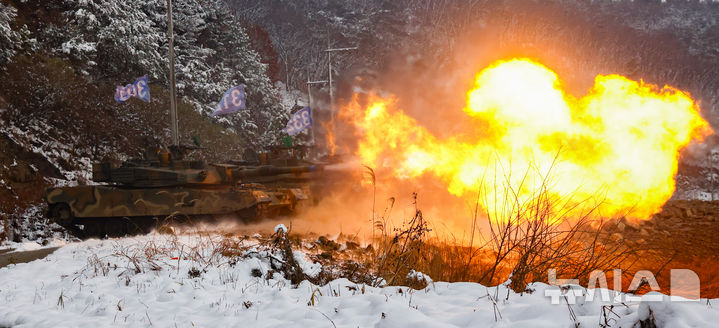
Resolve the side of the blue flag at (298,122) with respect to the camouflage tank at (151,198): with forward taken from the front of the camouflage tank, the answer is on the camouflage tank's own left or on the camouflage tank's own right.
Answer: on the camouflage tank's own left

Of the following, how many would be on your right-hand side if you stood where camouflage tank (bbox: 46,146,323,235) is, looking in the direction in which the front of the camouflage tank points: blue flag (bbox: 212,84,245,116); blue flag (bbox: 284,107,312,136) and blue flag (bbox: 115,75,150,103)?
0

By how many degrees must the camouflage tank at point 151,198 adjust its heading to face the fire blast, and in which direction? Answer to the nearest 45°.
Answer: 0° — it already faces it

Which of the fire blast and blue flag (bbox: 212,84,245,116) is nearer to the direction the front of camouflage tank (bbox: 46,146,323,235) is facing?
the fire blast

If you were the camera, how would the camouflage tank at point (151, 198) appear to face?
facing the viewer and to the right of the viewer

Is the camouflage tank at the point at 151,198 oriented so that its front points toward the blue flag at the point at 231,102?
no
